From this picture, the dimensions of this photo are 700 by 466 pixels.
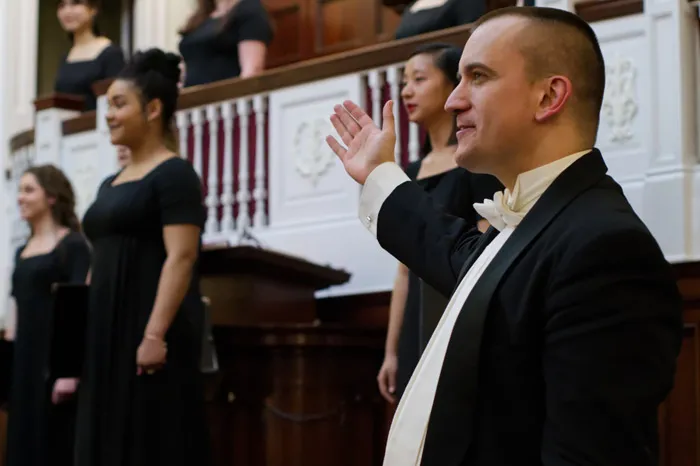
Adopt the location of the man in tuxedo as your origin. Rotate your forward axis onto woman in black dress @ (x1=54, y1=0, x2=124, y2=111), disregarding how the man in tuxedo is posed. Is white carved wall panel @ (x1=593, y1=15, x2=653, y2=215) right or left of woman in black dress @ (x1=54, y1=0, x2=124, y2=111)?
right

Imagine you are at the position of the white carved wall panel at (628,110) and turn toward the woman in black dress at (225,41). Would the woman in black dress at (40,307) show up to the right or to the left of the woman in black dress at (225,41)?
left

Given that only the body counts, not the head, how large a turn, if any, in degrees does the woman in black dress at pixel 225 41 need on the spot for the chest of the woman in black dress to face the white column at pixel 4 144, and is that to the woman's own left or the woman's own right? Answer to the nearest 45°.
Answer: approximately 90° to the woman's own right

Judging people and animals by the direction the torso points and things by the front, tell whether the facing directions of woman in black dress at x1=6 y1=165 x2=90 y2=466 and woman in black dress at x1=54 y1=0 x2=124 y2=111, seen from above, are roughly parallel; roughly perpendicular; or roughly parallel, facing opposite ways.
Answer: roughly parallel

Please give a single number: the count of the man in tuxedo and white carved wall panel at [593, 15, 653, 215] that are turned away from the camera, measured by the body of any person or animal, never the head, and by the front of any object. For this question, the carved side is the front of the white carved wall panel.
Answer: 0

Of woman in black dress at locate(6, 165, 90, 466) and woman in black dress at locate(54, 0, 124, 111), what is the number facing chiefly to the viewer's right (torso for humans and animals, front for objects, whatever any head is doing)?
0

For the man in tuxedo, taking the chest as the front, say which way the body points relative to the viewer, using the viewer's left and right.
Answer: facing to the left of the viewer

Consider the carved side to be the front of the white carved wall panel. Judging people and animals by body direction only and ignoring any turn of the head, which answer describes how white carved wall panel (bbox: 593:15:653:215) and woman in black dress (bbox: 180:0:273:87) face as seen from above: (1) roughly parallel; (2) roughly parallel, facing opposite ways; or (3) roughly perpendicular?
roughly parallel

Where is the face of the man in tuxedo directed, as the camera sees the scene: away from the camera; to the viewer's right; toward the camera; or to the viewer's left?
to the viewer's left

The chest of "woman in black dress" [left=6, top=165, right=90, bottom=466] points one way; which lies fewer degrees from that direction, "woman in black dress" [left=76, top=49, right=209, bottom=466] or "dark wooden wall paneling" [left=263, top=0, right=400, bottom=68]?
the woman in black dress

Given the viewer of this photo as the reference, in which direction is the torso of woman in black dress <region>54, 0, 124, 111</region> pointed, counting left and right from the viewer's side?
facing the viewer and to the left of the viewer

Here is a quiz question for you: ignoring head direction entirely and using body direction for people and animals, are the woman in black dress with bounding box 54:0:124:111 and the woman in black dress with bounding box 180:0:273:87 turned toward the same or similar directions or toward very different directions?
same or similar directions

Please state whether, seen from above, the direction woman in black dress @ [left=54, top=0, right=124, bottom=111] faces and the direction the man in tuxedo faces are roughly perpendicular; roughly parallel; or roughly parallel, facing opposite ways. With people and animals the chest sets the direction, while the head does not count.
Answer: roughly perpendicular

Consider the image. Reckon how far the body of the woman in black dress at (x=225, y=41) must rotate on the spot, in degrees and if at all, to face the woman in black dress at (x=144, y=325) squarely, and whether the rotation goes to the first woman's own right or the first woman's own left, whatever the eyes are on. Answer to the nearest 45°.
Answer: approximately 45° to the first woman's own left
